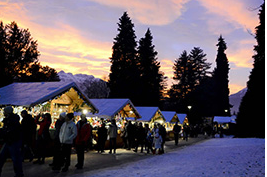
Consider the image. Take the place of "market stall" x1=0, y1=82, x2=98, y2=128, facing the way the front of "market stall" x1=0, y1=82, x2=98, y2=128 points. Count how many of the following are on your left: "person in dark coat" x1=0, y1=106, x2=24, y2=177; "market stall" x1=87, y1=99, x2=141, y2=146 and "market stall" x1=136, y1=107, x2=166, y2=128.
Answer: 2

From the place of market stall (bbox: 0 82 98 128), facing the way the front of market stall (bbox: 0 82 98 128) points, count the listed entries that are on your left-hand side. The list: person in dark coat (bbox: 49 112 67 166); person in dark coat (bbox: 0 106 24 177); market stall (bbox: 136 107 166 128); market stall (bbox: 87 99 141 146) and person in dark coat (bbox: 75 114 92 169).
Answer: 2

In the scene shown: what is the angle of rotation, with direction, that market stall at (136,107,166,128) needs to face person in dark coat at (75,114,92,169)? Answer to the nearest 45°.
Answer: approximately 45° to its right

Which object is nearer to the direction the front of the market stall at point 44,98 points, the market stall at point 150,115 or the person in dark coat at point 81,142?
the person in dark coat
